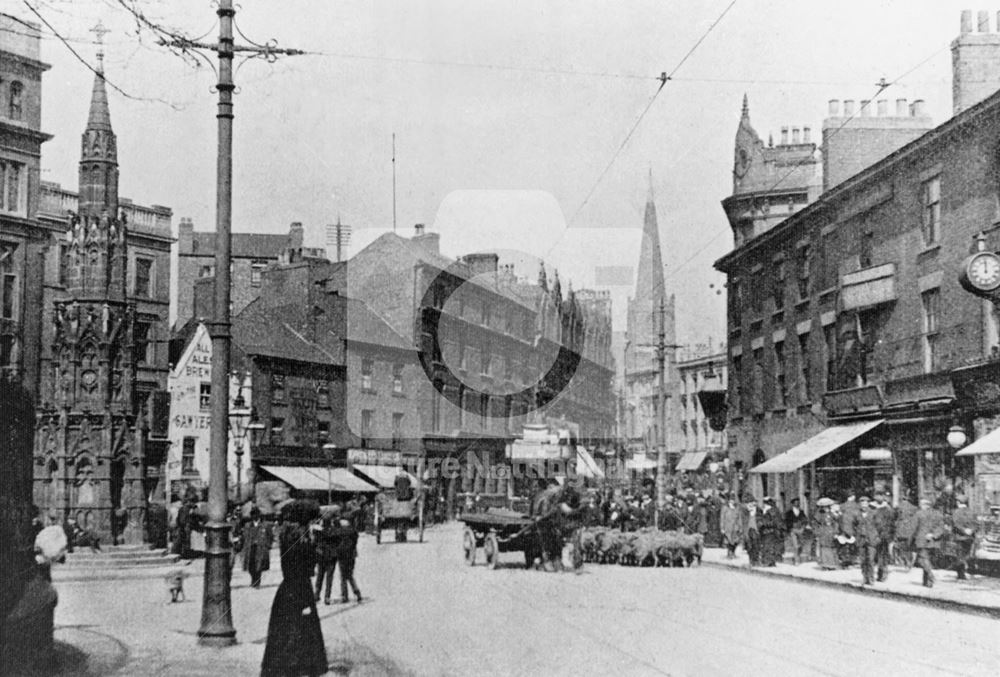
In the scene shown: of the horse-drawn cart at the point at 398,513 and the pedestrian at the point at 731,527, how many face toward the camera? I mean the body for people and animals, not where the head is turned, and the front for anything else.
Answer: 1

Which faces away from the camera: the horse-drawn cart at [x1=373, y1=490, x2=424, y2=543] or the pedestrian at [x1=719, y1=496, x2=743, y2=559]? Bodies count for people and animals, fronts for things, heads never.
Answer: the horse-drawn cart

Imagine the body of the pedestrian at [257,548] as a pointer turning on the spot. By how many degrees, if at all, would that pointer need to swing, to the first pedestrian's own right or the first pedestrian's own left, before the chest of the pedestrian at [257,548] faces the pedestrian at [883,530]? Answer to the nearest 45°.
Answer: approximately 90° to the first pedestrian's own left

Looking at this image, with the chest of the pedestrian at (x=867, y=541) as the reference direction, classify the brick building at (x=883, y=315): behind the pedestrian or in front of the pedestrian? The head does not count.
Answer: behind

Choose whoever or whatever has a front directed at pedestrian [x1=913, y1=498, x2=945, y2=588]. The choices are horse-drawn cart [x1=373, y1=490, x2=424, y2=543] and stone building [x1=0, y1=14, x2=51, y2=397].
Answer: the stone building

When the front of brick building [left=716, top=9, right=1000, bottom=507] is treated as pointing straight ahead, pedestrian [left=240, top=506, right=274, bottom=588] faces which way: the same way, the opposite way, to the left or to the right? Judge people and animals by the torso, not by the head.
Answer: to the left

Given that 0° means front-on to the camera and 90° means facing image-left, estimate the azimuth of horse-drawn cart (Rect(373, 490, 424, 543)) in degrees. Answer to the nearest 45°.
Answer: approximately 180°

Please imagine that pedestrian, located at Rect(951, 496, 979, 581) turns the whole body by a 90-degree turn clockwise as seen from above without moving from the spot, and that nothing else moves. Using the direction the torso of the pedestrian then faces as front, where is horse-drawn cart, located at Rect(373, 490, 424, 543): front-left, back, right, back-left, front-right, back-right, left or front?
front-right

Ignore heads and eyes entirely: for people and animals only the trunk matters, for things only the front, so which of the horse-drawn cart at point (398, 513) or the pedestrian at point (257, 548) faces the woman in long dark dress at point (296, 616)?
the pedestrian

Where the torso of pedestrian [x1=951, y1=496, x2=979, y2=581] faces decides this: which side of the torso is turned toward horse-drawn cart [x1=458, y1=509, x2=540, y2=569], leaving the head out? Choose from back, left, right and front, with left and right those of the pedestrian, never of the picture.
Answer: right
